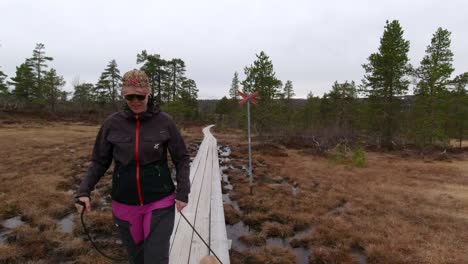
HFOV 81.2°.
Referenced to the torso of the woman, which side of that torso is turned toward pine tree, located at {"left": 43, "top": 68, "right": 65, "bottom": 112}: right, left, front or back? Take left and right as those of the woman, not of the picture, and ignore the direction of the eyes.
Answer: back

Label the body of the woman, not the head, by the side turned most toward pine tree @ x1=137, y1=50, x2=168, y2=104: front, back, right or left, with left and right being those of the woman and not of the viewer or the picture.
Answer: back

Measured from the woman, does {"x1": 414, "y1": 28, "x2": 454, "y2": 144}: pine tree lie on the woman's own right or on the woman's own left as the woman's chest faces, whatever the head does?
on the woman's own left

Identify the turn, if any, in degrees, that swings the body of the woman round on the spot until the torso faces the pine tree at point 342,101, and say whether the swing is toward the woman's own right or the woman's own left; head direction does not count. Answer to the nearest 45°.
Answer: approximately 135° to the woman's own left

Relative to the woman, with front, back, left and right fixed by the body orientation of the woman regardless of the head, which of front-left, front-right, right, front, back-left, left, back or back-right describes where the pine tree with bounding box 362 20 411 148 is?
back-left

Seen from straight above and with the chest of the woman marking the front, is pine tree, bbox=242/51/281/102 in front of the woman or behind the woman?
behind

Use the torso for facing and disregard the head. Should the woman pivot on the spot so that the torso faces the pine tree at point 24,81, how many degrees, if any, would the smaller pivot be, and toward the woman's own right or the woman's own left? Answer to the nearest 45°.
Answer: approximately 180°

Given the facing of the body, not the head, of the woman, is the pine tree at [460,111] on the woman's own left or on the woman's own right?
on the woman's own left

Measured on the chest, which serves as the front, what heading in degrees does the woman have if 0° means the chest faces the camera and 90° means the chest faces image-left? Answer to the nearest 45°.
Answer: approximately 0°
